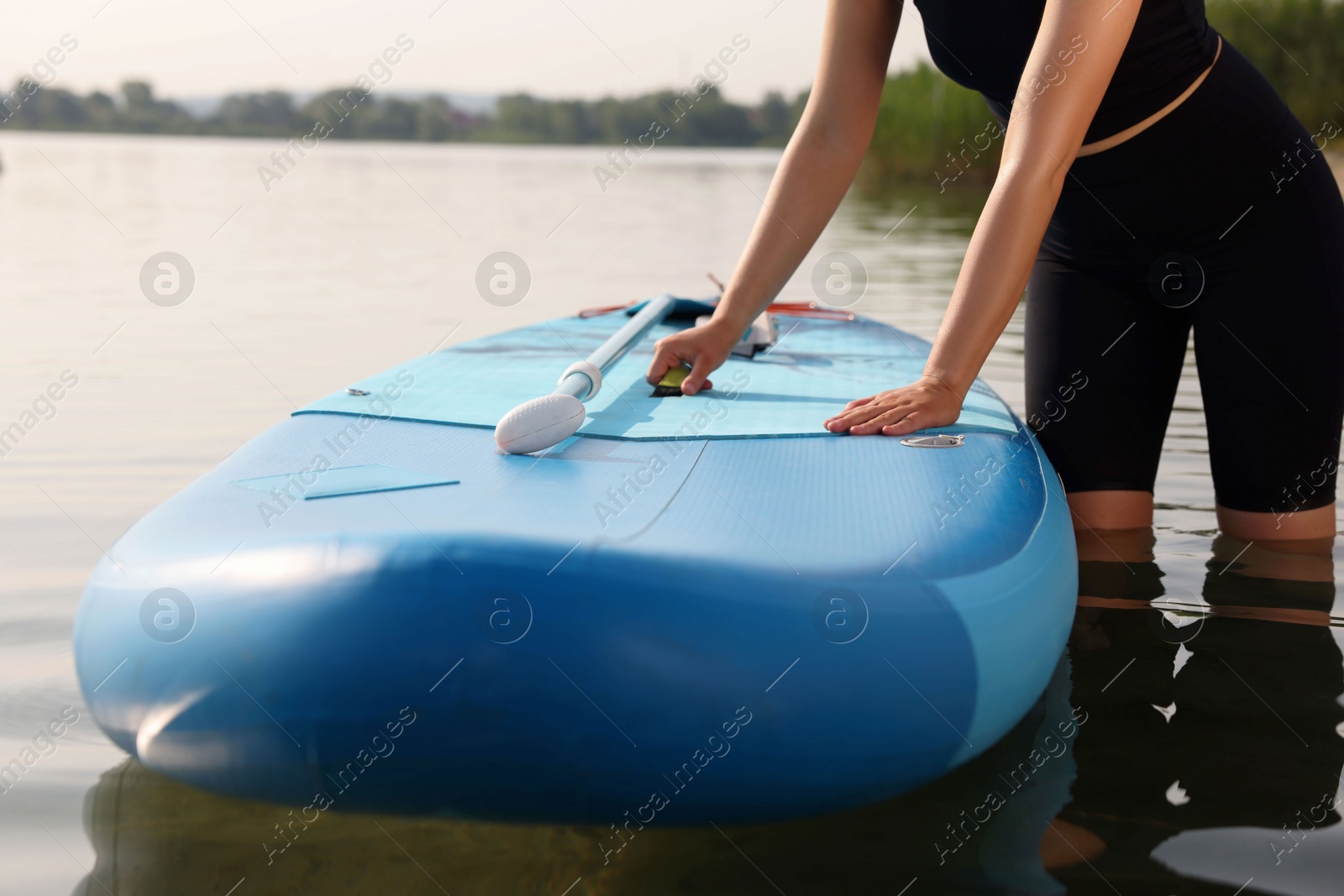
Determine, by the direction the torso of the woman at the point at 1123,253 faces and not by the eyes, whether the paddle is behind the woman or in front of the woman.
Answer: in front

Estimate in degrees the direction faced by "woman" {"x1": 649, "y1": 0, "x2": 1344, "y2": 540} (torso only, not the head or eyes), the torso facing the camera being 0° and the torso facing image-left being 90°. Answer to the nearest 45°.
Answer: approximately 45°

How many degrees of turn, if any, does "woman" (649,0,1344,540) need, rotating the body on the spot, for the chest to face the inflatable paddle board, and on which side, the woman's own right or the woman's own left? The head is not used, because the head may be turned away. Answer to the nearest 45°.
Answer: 0° — they already face it
